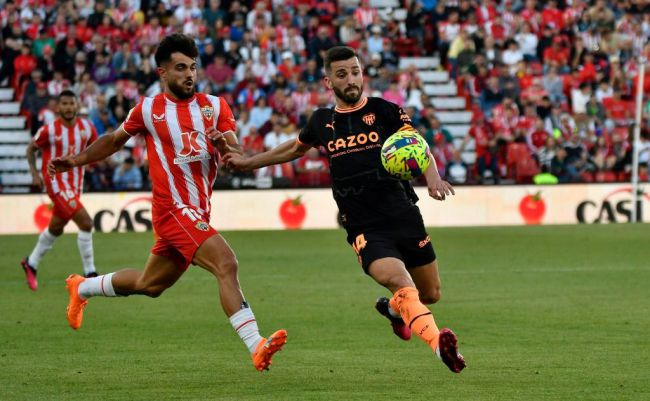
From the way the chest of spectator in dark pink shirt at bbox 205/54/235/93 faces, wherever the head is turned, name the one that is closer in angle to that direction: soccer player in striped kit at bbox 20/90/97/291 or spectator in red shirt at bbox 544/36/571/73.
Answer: the soccer player in striped kit

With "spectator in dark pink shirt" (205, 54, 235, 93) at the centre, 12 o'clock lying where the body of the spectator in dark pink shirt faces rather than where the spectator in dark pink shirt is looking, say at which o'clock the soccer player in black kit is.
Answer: The soccer player in black kit is roughly at 12 o'clock from the spectator in dark pink shirt.

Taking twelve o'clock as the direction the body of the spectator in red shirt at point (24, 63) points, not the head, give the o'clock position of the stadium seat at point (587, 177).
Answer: The stadium seat is roughly at 10 o'clock from the spectator in red shirt.

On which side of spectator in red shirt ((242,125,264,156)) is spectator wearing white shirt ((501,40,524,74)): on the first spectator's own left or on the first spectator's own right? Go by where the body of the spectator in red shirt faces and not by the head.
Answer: on the first spectator's own left

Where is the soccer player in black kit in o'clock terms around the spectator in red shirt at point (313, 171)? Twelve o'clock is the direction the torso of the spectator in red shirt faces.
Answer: The soccer player in black kit is roughly at 12 o'clock from the spectator in red shirt.

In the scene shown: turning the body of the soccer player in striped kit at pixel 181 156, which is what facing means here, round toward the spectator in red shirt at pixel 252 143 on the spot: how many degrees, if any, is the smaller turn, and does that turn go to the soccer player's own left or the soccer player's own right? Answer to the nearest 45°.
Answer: approximately 135° to the soccer player's own left

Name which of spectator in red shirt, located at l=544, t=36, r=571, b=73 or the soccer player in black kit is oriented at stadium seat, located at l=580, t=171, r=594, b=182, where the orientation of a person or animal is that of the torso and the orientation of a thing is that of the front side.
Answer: the spectator in red shirt

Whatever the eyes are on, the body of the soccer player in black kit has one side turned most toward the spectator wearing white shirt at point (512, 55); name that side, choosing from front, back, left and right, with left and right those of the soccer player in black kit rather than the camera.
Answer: back

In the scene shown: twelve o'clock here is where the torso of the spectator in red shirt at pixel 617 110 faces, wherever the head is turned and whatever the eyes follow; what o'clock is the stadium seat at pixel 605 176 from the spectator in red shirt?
The stadium seat is roughly at 12 o'clock from the spectator in red shirt.
